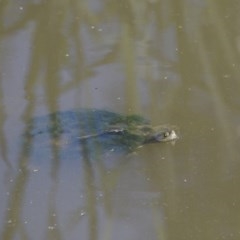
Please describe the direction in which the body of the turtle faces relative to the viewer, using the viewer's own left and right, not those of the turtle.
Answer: facing to the right of the viewer
